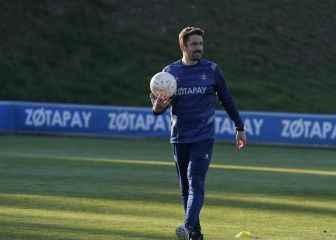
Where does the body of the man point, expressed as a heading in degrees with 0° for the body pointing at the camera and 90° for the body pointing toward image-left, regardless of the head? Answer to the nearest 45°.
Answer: approximately 0°

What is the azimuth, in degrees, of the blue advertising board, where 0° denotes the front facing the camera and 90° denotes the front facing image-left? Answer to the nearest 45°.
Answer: approximately 0°

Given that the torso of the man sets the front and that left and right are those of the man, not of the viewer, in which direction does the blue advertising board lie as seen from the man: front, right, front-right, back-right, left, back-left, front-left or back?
back

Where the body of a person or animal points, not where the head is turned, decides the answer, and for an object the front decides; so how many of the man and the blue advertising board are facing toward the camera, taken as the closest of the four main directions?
2

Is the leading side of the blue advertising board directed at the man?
yes
